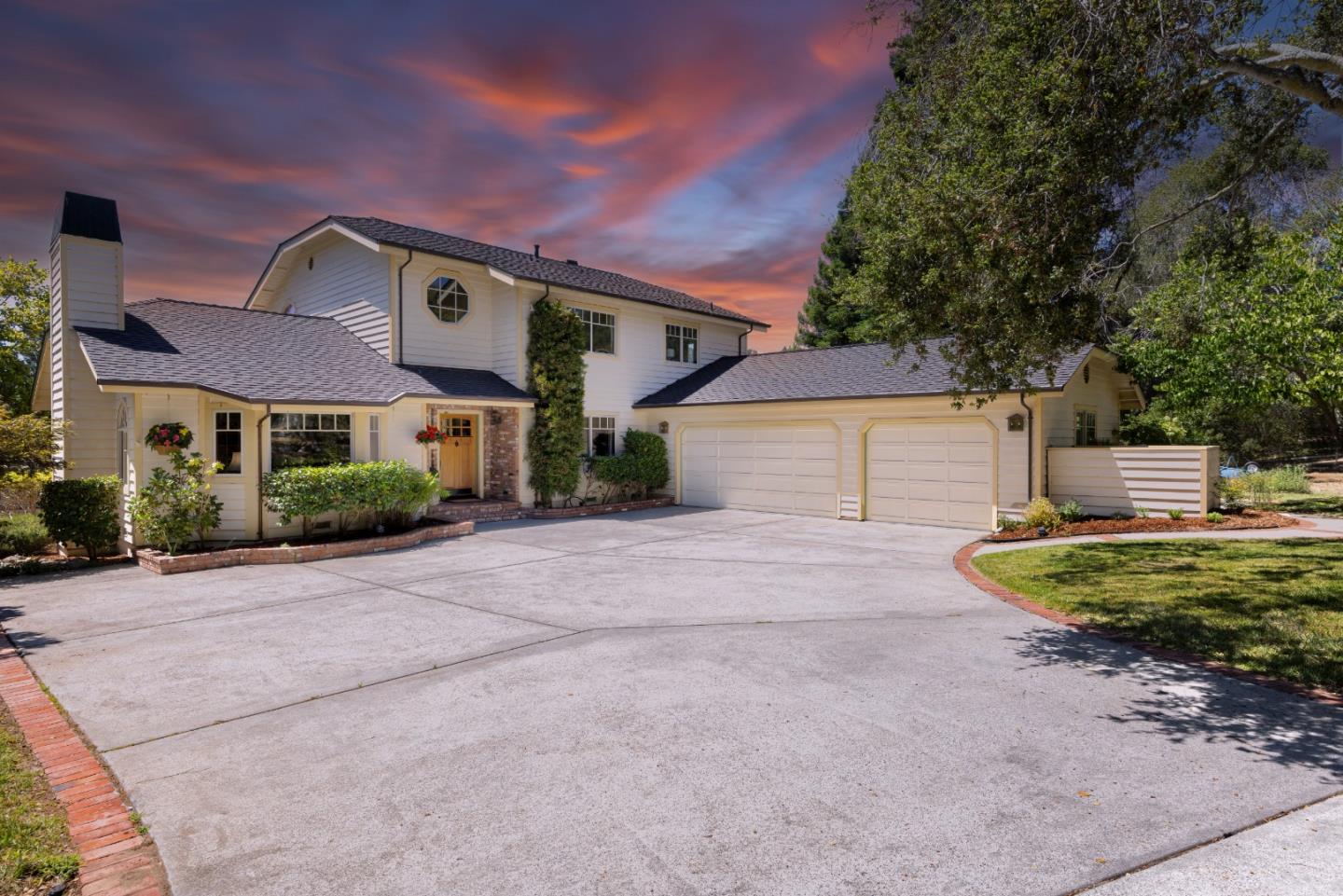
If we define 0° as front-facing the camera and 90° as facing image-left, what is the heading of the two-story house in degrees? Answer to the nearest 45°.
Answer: approximately 0°

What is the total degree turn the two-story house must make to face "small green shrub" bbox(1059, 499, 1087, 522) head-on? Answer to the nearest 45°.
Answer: approximately 90° to its left

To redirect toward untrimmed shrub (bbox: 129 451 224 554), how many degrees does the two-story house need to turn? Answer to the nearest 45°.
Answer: approximately 45° to its right

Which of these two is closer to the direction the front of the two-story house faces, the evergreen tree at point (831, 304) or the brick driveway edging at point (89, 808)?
the brick driveway edging

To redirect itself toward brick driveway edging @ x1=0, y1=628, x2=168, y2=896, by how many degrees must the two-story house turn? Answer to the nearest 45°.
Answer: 0° — it already faces it

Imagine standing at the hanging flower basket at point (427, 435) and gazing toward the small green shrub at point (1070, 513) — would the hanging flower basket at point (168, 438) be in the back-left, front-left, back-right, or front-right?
back-right

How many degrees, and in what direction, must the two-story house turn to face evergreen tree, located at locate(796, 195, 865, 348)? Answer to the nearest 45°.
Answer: approximately 135° to its left

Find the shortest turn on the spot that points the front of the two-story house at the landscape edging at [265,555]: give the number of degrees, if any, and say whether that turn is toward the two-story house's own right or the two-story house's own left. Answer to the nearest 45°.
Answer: approximately 45° to the two-story house's own right
